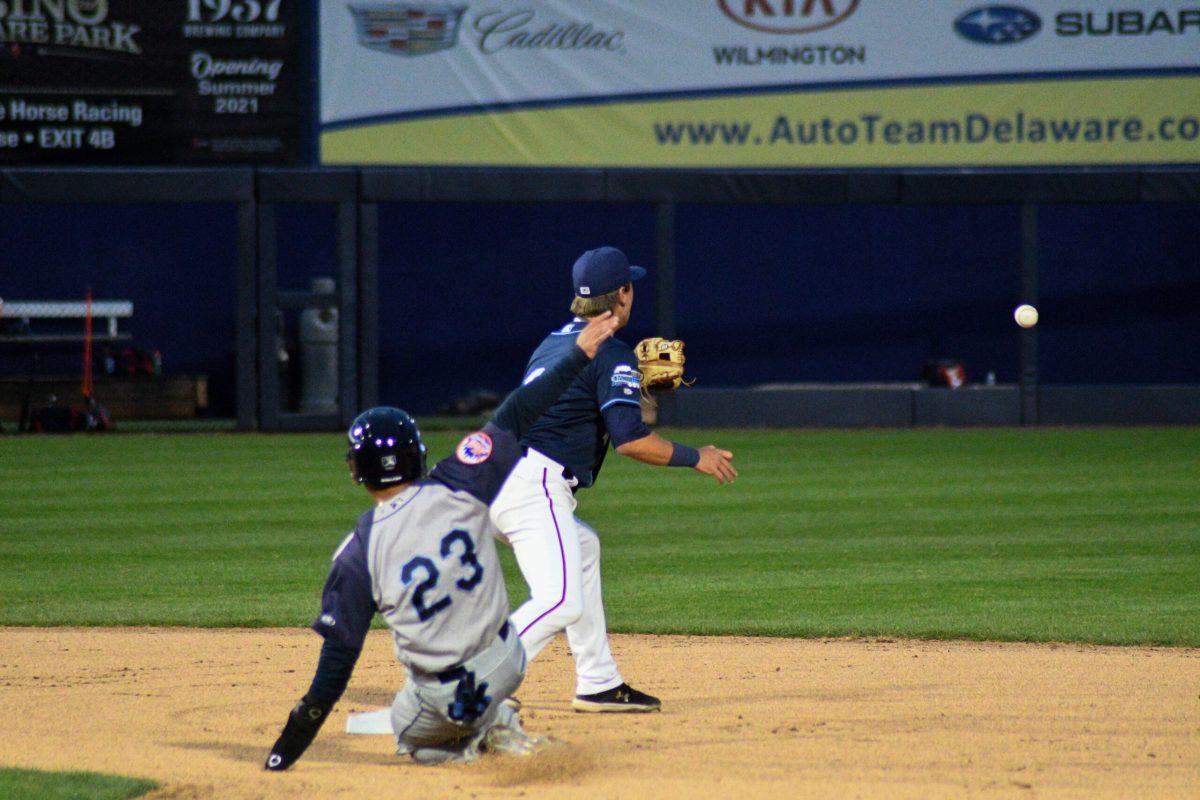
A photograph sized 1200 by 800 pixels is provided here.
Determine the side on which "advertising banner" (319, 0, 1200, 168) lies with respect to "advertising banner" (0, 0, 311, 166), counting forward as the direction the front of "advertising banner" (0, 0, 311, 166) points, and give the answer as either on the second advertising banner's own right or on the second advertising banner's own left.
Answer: on the second advertising banner's own left

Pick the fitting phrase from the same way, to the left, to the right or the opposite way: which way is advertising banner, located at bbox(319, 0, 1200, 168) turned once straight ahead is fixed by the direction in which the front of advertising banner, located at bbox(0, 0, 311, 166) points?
the same way

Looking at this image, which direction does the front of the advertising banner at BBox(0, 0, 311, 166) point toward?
toward the camera

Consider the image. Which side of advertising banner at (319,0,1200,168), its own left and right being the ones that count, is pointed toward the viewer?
front

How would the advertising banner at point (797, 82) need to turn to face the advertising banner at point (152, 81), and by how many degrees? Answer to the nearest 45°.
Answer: approximately 90° to its right

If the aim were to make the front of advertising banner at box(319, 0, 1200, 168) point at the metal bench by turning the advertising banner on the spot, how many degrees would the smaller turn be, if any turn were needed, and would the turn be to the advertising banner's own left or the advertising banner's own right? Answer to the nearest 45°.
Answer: approximately 90° to the advertising banner's own right
